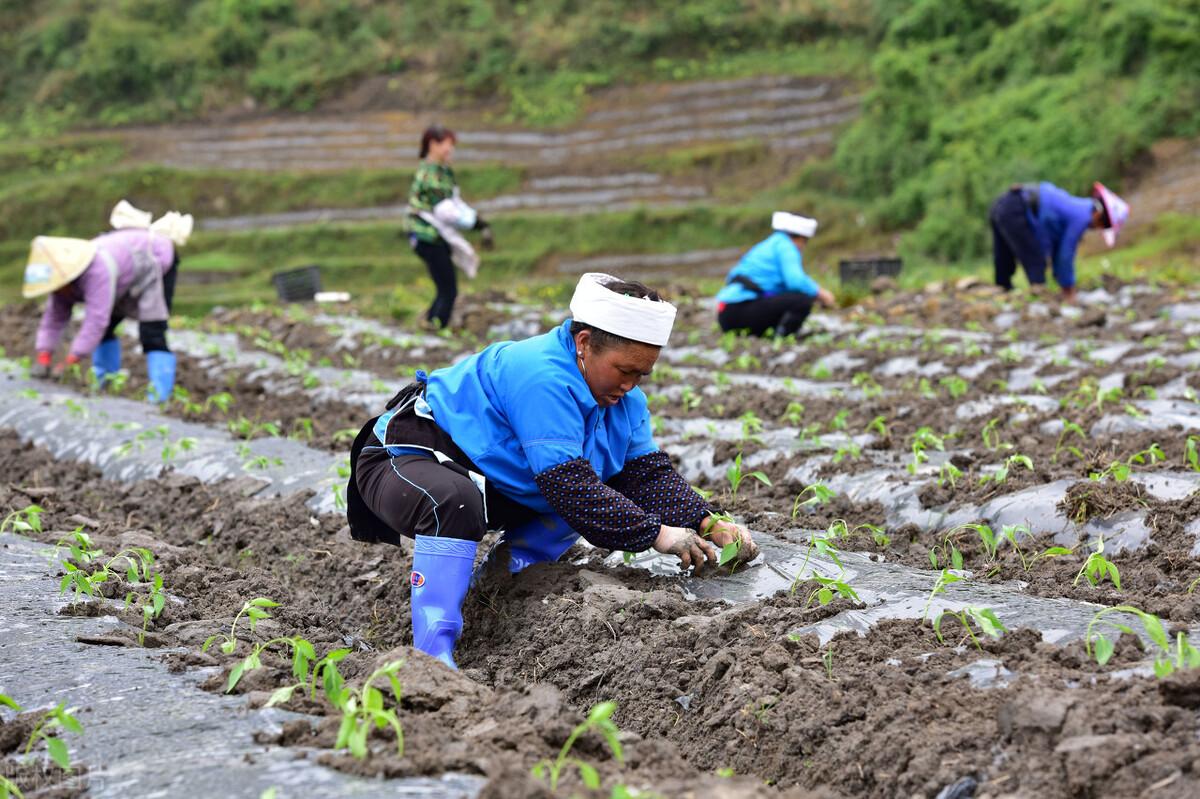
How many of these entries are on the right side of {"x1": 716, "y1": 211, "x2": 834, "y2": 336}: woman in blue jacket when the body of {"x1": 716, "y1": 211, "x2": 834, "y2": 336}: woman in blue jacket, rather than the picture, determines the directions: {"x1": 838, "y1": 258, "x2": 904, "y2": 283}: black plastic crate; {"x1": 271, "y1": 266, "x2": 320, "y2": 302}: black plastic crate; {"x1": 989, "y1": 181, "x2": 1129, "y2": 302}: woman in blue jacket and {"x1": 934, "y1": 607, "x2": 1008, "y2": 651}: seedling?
1

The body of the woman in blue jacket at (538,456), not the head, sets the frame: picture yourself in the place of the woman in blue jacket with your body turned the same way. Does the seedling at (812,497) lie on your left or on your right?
on your left

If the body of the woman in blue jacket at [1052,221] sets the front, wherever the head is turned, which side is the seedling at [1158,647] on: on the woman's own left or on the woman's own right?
on the woman's own right

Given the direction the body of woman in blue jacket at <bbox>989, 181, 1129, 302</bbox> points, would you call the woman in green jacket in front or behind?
behind

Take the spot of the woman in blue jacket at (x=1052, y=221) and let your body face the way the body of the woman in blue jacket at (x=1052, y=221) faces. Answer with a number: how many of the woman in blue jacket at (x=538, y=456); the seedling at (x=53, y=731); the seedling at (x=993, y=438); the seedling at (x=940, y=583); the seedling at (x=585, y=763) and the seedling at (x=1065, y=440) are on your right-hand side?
6

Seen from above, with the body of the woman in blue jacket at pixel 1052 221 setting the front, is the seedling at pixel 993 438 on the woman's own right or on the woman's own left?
on the woman's own right

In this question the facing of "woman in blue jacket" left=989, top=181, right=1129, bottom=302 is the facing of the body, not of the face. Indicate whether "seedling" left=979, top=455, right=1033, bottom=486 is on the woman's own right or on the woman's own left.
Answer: on the woman's own right

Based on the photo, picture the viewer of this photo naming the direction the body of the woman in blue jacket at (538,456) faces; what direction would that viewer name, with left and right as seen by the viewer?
facing the viewer and to the right of the viewer

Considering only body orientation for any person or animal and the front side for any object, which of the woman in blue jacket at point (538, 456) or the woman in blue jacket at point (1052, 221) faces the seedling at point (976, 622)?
the woman in blue jacket at point (538, 456)

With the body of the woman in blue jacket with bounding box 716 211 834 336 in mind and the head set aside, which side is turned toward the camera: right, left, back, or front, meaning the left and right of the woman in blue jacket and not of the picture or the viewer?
right

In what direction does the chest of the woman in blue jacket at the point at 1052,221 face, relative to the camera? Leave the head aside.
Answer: to the viewer's right

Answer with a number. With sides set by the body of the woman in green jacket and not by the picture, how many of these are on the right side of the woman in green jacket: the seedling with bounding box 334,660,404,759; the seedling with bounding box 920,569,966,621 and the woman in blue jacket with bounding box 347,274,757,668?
3

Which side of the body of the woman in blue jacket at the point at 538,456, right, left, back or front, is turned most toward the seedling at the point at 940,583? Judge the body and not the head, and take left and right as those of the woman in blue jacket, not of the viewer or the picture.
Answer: front
